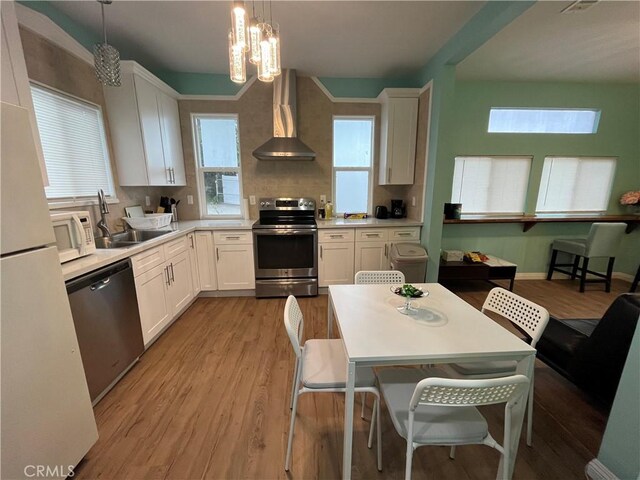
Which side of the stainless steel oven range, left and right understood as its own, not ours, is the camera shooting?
front

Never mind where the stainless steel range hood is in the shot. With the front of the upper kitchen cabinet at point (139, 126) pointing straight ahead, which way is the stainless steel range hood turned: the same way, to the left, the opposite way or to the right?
to the right

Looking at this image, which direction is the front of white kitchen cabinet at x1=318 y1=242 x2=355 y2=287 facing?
toward the camera

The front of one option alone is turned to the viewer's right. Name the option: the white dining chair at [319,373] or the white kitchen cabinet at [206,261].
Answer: the white dining chair

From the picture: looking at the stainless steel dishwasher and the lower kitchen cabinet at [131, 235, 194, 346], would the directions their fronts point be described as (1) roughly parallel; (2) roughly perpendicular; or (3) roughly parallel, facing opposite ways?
roughly parallel

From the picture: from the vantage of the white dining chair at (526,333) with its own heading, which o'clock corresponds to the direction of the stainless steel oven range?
The stainless steel oven range is roughly at 2 o'clock from the white dining chair.

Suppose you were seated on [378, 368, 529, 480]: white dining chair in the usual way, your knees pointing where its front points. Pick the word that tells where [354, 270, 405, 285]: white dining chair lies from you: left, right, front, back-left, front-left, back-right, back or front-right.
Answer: front

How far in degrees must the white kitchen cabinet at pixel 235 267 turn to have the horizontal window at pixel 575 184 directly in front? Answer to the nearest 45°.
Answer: approximately 90° to its left

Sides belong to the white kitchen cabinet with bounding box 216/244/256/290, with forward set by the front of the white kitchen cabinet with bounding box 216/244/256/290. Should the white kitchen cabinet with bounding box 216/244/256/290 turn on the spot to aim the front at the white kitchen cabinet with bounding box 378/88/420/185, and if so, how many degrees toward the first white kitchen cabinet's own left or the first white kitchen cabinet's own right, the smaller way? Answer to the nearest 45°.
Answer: approximately 90° to the first white kitchen cabinet's own left

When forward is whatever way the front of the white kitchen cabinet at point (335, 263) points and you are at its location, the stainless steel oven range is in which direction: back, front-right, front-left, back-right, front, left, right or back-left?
right

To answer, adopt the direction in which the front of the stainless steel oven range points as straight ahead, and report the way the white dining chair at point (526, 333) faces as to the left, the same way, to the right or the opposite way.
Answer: to the right

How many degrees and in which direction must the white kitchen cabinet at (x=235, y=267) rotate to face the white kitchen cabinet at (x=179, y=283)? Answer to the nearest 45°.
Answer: approximately 45° to its right

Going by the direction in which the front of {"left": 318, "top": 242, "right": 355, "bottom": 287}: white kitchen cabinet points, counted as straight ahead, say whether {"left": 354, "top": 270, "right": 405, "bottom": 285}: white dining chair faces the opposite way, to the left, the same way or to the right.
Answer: the same way

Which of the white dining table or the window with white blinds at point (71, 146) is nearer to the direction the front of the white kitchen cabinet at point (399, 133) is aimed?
the white dining table

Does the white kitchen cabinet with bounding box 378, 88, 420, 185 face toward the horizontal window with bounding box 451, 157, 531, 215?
no

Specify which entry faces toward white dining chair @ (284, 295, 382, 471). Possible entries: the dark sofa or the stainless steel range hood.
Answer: the stainless steel range hood

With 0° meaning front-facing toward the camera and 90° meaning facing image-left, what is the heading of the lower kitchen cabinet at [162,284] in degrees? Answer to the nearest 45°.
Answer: approximately 315°

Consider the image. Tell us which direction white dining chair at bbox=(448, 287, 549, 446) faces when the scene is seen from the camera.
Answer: facing the viewer and to the left of the viewer

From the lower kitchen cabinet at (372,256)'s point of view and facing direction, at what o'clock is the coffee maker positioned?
The coffee maker is roughly at 7 o'clock from the lower kitchen cabinet.

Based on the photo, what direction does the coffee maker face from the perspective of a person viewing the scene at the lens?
facing the viewer

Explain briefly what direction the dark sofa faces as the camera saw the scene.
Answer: facing away from the viewer and to the left of the viewer

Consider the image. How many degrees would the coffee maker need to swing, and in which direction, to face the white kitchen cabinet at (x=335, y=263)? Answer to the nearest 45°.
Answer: approximately 45° to its right

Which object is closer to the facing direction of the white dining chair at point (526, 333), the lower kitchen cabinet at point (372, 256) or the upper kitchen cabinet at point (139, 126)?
the upper kitchen cabinet
